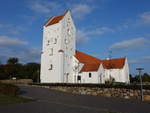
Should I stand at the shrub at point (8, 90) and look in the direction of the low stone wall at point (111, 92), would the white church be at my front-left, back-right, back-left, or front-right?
front-left

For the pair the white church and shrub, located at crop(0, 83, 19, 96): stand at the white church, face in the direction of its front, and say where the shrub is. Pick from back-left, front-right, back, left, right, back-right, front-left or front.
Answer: front-right

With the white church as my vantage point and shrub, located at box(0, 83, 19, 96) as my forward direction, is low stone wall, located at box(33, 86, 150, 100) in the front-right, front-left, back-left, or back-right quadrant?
front-left

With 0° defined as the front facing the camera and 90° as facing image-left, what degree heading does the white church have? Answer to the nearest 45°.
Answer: approximately 45°

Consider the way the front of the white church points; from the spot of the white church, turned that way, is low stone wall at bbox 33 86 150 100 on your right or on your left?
on your left
